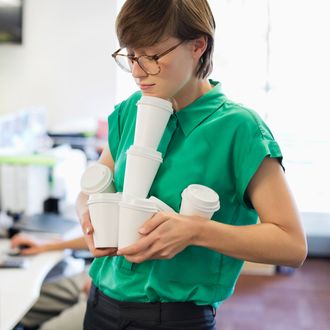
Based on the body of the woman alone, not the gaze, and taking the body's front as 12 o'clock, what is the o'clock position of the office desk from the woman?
The office desk is roughly at 3 o'clock from the woman.

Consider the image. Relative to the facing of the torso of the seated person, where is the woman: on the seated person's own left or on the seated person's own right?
on the seated person's own left

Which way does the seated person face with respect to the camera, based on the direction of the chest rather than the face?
to the viewer's left

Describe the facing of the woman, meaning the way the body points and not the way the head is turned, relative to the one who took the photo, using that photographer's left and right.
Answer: facing the viewer and to the left of the viewer

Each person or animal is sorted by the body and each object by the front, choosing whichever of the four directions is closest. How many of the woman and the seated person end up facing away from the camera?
0

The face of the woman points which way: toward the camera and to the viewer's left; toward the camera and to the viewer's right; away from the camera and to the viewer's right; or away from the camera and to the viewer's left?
toward the camera and to the viewer's left
